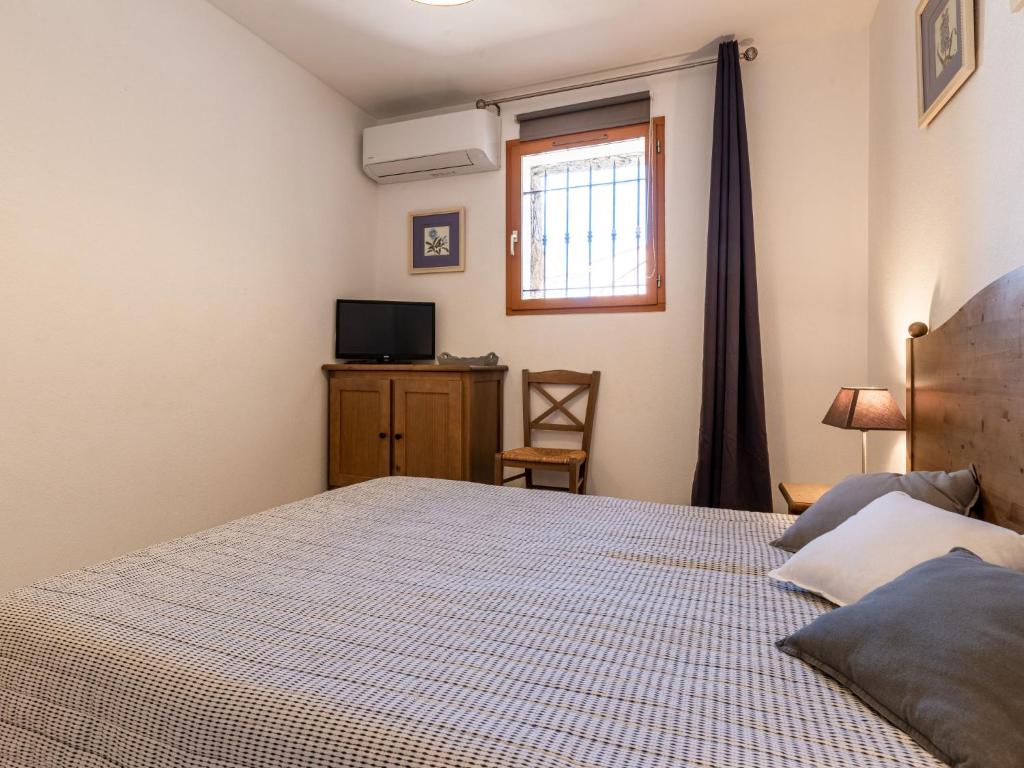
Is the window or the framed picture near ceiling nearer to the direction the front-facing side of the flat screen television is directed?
the framed picture near ceiling

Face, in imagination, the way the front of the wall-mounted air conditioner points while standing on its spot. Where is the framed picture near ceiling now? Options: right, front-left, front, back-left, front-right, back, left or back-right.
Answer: left

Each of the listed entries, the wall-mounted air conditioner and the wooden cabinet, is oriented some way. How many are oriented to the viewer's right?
0

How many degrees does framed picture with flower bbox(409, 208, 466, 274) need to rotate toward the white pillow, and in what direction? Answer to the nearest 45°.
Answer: approximately 45° to its left

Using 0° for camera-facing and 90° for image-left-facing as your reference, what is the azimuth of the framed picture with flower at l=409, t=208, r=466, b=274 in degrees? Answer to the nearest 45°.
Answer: approximately 45°

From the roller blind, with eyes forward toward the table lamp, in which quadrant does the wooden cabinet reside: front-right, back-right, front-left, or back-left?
back-right

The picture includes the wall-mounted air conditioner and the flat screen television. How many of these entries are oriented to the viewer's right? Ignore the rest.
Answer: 0

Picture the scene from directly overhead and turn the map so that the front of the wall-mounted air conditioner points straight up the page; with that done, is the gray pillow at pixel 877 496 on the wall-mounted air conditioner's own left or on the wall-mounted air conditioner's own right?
on the wall-mounted air conditioner's own left

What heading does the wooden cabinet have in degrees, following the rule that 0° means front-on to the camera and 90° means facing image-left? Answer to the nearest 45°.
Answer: approximately 45°

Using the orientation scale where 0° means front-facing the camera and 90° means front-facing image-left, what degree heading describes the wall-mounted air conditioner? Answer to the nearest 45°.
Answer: approximately 45°

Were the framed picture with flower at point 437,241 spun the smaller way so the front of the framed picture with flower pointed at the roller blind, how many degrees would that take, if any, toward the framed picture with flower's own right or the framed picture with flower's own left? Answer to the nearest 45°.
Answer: approximately 90° to the framed picture with flower's own left

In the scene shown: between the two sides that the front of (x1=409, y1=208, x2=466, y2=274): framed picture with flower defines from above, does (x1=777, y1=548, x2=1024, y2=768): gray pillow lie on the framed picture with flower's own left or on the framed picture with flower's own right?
on the framed picture with flower's own left

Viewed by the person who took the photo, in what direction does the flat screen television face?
facing the viewer

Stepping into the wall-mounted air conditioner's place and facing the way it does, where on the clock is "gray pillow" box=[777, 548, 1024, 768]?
The gray pillow is roughly at 10 o'clock from the wall-mounted air conditioner.

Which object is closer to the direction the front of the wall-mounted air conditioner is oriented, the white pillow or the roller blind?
the white pillow

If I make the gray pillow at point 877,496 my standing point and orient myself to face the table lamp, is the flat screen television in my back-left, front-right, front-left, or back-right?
front-left
